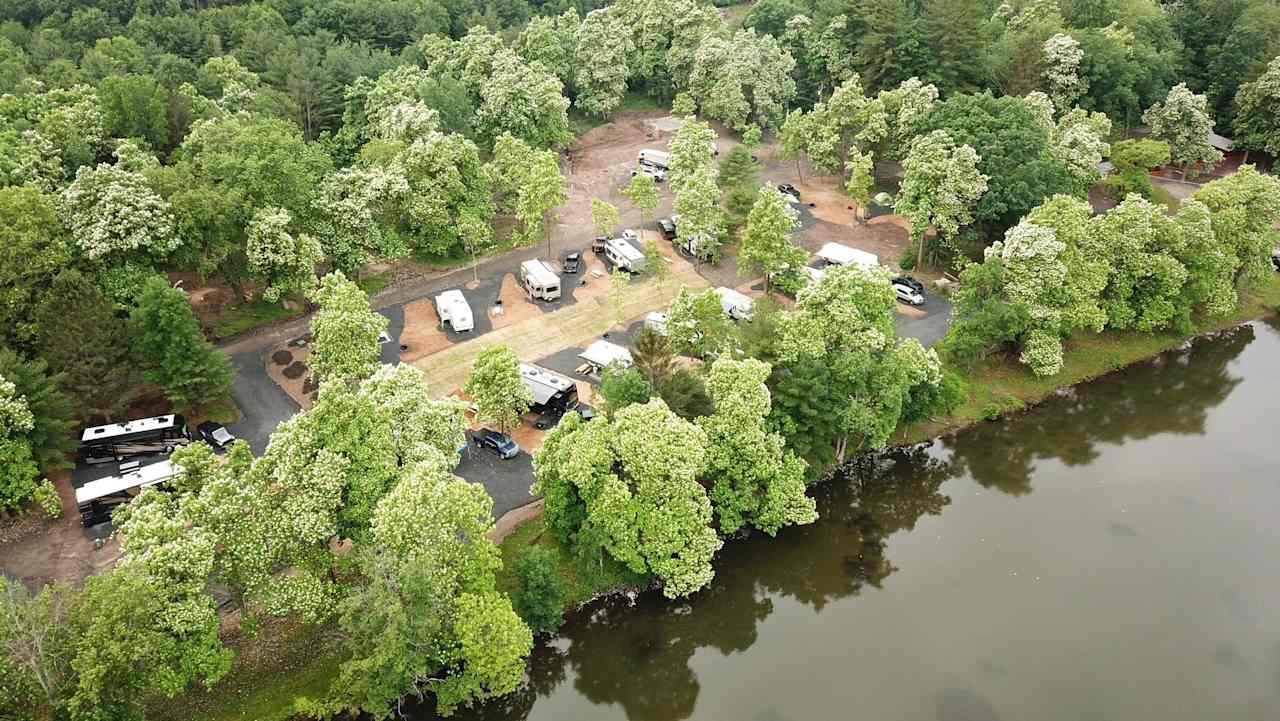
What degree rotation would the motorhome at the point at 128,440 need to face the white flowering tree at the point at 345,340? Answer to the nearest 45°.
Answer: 0° — it already faces it

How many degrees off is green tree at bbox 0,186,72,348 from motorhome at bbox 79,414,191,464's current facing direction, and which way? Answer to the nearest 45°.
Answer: approximately 90° to its left

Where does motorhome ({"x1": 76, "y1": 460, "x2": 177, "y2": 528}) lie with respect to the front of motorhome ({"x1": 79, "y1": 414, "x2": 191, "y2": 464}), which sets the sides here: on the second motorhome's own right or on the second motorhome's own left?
on the second motorhome's own right

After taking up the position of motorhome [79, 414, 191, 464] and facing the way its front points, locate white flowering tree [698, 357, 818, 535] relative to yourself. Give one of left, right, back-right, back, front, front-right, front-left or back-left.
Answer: front-right

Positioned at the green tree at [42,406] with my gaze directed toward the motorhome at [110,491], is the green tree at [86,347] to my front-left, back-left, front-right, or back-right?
back-left

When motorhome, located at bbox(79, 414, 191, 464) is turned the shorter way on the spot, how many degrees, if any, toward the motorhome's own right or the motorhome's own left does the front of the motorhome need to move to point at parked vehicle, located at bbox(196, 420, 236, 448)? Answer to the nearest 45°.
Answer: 0° — it already faces it

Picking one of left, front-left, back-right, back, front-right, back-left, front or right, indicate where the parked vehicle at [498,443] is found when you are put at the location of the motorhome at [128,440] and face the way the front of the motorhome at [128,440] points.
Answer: front-right

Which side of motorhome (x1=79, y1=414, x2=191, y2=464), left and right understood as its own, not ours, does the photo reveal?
right

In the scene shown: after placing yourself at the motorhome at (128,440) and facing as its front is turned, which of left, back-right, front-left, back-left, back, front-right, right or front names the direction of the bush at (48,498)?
back-right
